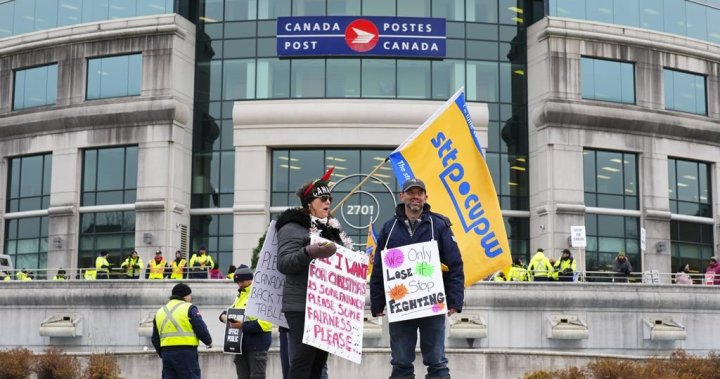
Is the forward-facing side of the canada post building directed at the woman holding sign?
yes

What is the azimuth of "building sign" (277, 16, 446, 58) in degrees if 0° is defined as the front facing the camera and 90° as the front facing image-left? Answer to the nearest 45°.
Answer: approximately 0°

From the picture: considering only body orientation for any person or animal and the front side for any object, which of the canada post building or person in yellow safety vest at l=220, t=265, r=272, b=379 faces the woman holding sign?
the canada post building

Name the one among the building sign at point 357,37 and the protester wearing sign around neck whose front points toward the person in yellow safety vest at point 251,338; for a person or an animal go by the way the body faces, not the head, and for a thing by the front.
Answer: the building sign

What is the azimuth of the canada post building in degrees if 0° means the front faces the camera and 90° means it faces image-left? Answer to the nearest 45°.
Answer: approximately 0°

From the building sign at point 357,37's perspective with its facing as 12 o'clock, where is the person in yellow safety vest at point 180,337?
The person in yellow safety vest is roughly at 12 o'clock from the building sign.

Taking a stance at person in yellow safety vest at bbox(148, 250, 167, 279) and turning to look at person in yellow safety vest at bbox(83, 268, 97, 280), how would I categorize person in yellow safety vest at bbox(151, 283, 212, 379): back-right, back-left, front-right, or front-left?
back-left
